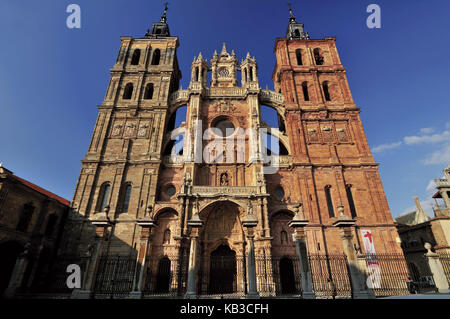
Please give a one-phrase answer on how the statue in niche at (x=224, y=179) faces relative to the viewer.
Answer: facing the viewer

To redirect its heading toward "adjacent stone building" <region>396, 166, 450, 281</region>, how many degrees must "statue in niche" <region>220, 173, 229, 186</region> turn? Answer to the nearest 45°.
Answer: approximately 90° to its left

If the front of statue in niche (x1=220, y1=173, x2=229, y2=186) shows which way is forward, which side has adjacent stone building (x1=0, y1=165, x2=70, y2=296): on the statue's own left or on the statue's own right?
on the statue's own right

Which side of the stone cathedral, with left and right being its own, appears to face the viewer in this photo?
front

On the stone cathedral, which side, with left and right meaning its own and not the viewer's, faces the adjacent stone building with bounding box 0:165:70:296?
right

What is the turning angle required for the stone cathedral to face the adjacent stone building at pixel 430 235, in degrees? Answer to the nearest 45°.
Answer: approximately 90° to its left
